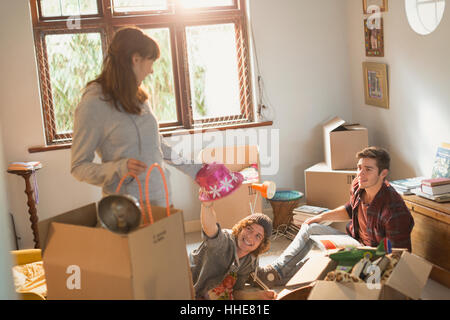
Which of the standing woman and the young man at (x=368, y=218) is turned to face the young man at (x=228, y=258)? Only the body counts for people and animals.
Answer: the young man at (x=368, y=218)

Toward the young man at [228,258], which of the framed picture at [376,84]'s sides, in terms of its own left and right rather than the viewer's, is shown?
front

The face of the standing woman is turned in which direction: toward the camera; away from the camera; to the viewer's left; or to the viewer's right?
to the viewer's right

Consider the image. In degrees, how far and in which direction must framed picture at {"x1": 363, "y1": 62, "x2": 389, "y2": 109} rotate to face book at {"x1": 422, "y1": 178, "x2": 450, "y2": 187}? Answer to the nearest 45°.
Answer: approximately 45° to its left

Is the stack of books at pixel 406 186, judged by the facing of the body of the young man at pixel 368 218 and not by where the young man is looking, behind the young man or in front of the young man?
behind

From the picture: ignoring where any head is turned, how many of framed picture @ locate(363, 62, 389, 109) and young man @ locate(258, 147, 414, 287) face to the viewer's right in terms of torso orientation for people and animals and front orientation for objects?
0

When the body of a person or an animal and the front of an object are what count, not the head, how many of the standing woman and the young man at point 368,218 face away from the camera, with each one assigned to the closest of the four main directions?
0

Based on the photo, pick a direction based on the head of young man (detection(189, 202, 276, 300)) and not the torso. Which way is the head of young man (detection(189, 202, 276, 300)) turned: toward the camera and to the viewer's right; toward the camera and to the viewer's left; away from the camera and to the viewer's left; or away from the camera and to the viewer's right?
toward the camera and to the viewer's left

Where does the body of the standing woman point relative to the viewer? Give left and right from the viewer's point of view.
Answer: facing the viewer and to the right of the viewer

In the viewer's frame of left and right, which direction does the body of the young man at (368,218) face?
facing the viewer and to the left of the viewer

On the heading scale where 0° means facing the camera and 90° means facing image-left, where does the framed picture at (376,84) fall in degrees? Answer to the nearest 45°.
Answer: approximately 45°
